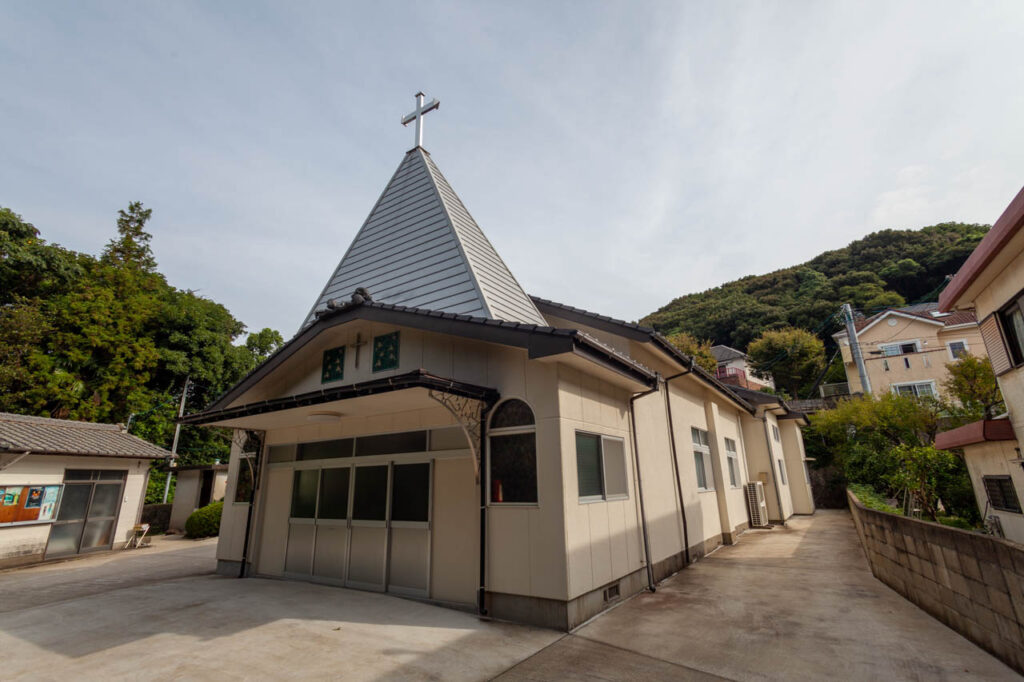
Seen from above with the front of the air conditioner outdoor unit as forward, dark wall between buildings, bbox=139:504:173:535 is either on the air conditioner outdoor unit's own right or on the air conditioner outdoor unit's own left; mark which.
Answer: on the air conditioner outdoor unit's own right

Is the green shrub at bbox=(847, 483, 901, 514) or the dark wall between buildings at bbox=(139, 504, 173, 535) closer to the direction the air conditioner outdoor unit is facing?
the green shrub

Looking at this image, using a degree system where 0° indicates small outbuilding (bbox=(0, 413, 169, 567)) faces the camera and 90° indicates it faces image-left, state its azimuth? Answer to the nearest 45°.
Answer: approximately 315°

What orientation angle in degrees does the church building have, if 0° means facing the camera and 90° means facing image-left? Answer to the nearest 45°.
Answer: approximately 45°

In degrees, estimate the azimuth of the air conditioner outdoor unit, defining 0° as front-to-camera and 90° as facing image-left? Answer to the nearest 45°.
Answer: approximately 315°

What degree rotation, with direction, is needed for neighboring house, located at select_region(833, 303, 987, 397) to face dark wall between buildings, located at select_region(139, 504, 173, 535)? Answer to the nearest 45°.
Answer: approximately 45° to its right

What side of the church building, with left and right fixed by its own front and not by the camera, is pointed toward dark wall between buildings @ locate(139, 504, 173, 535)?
right

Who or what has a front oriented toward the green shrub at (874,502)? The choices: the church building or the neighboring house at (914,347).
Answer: the neighboring house

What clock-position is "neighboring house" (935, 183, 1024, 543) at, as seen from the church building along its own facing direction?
The neighboring house is roughly at 8 o'clock from the church building.
